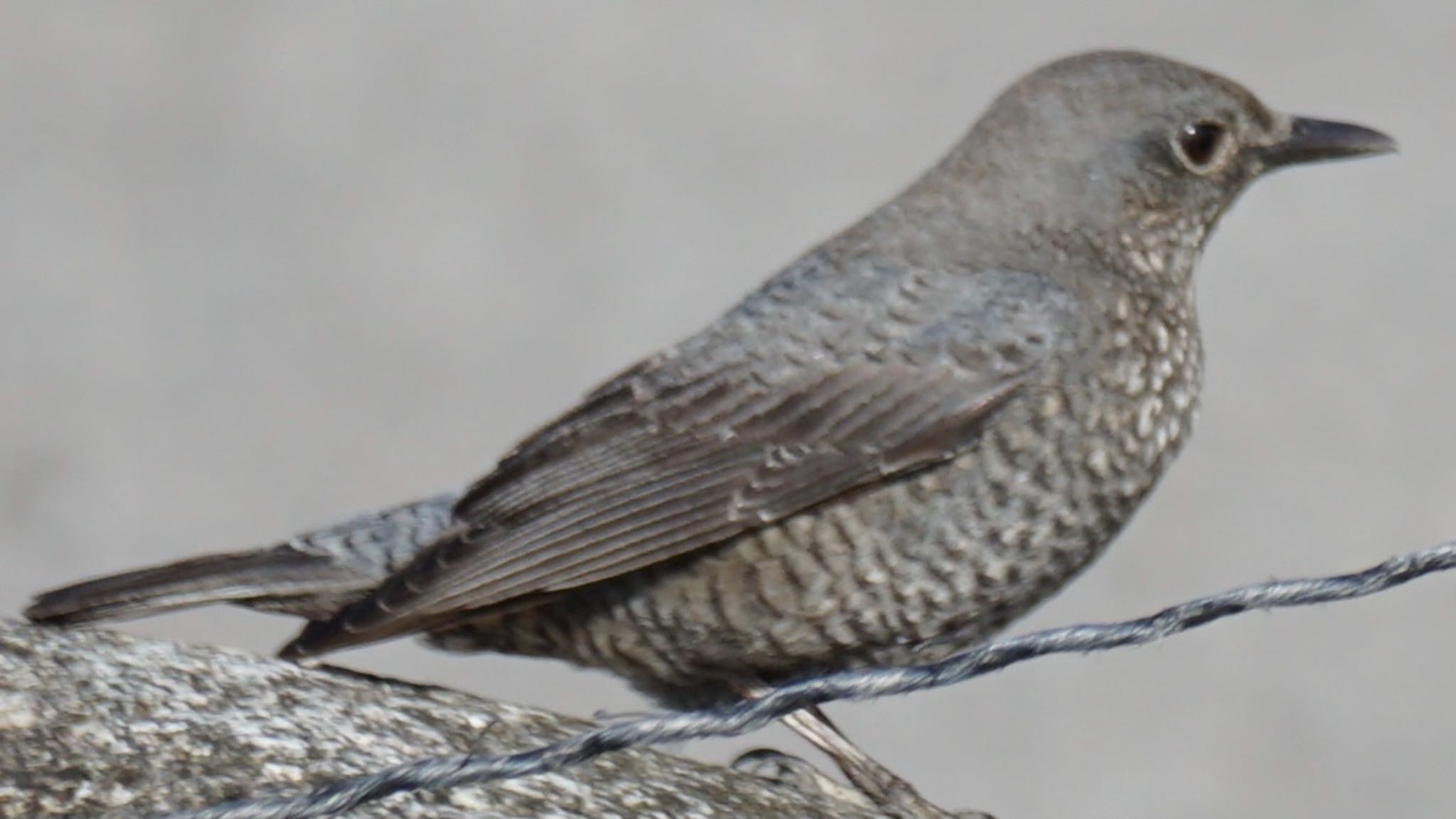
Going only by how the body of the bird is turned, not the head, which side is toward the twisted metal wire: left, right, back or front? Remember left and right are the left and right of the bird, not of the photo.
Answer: right

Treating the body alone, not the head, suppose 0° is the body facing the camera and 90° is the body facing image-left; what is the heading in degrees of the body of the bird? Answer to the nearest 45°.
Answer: approximately 270°
